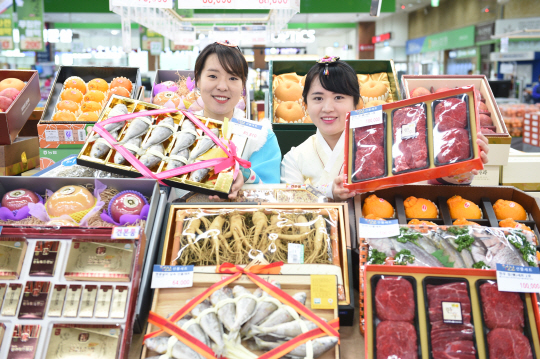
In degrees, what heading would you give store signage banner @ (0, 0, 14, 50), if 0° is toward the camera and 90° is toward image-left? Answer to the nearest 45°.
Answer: approximately 0°

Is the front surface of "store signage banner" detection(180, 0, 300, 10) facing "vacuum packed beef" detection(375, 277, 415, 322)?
yes

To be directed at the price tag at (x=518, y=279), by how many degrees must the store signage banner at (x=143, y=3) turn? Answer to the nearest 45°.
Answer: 0° — it already faces it

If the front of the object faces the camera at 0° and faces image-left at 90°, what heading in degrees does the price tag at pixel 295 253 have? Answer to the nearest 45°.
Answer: approximately 0°
